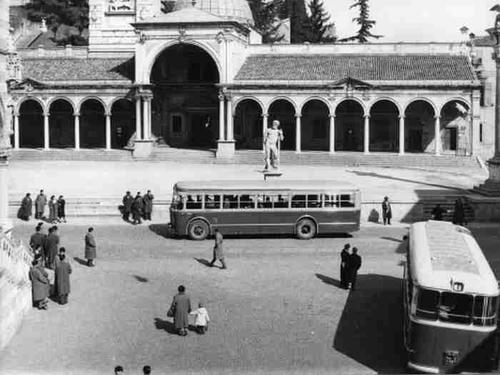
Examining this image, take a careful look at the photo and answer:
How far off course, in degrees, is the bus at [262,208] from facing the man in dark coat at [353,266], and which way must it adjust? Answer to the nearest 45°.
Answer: approximately 90° to its left

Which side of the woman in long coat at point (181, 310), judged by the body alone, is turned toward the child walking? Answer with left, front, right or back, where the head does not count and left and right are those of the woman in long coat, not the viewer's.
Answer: right

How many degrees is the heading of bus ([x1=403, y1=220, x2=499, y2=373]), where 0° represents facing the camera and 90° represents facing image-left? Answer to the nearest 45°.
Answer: approximately 180°

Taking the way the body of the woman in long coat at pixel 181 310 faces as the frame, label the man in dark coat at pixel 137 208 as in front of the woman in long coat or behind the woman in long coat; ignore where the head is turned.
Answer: in front

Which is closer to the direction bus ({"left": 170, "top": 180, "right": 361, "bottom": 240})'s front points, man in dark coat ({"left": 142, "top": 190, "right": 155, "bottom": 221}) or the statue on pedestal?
the man in dark coat

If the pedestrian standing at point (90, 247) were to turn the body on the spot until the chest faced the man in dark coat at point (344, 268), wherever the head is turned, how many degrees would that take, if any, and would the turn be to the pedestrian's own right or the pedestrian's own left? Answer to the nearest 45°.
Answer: approximately 45° to the pedestrian's own right

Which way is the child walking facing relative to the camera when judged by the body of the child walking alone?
away from the camera

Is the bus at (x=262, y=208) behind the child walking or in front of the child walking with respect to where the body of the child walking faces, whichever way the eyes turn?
in front

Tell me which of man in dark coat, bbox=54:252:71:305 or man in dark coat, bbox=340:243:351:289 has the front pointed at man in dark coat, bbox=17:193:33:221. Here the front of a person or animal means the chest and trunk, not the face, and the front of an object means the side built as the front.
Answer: man in dark coat, bbox=54:252:71:305

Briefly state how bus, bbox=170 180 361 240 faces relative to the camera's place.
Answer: facing to the left of the viewer

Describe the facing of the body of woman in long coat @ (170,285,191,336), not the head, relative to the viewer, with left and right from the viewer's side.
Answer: facing away from the viewer

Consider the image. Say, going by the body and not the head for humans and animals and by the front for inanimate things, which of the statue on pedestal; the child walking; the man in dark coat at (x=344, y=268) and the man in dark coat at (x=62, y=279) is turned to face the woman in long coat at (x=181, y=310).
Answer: the statue on pedestal

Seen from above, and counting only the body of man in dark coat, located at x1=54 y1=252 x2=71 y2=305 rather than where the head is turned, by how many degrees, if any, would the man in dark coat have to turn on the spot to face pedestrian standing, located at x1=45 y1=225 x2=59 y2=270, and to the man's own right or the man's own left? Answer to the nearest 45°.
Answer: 0° — they already face them

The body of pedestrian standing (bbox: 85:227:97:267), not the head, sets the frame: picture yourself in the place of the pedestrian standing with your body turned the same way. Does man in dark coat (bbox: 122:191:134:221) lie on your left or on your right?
on your left

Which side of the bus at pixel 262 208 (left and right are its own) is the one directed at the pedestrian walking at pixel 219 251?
left

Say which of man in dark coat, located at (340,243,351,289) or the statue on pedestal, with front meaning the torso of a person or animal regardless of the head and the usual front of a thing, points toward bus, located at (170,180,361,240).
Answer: the statue on pedestal

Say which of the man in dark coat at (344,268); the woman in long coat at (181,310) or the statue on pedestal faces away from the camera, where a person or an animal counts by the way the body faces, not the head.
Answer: the woman in long coat
